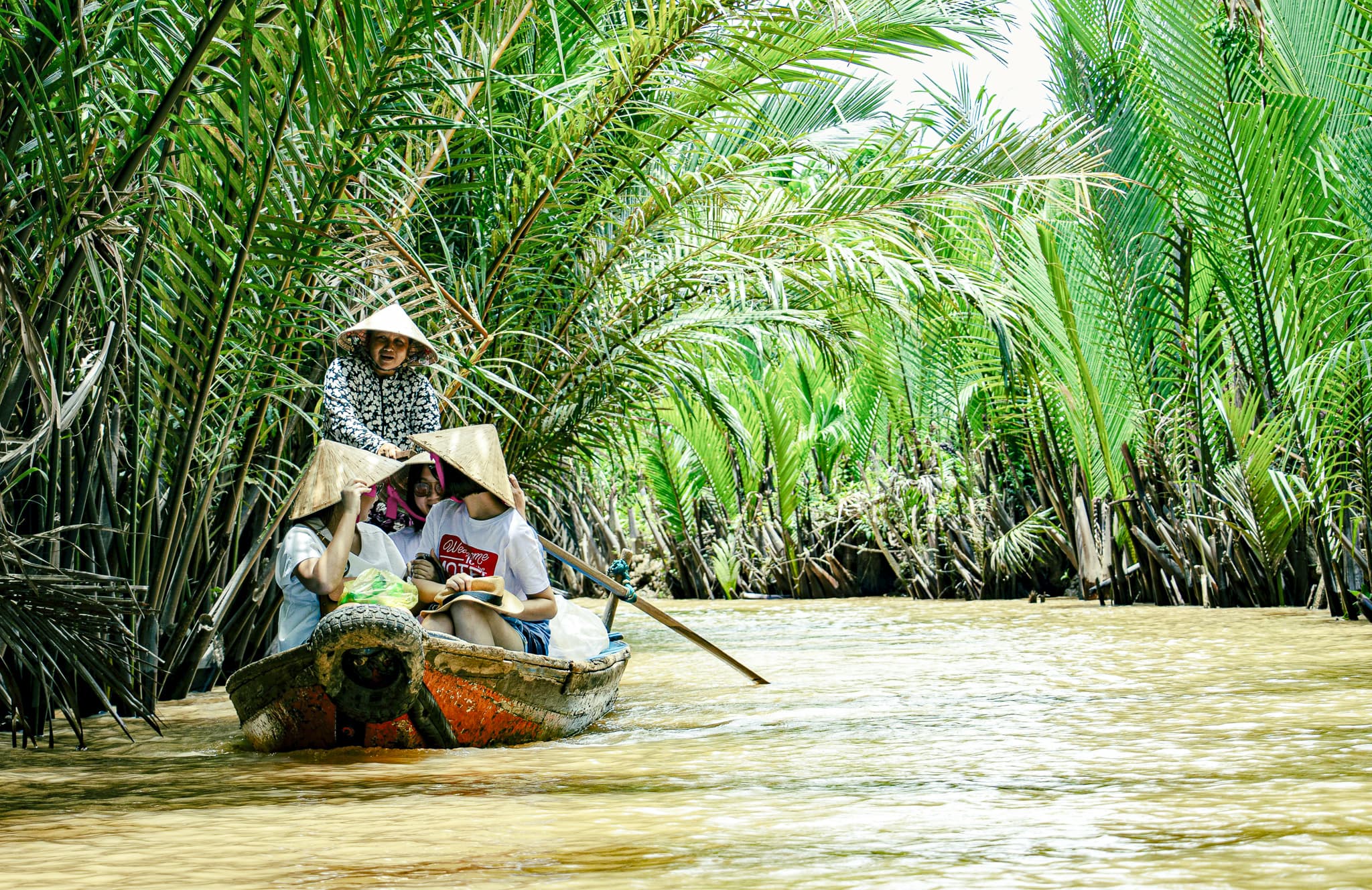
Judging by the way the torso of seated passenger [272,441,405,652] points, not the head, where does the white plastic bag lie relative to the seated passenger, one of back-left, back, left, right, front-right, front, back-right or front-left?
left

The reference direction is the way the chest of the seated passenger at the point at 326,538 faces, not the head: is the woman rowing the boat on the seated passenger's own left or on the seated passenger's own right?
on the seated passenger's own left

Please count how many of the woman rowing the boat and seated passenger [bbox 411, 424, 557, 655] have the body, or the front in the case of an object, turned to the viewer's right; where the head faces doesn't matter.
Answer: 0

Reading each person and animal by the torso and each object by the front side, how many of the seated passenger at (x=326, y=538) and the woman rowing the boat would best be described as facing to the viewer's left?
0

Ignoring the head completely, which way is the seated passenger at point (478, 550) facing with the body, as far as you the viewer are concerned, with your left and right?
facing the viewer and to the left of the viewer

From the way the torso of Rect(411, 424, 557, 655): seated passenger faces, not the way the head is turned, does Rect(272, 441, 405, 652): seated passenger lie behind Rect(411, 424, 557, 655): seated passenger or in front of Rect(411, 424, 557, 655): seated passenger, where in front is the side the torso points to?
in front

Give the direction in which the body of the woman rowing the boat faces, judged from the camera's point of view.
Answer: toward the camera

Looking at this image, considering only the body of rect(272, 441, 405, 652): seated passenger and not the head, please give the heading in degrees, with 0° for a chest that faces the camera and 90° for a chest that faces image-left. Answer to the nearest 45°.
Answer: approximately 315°
